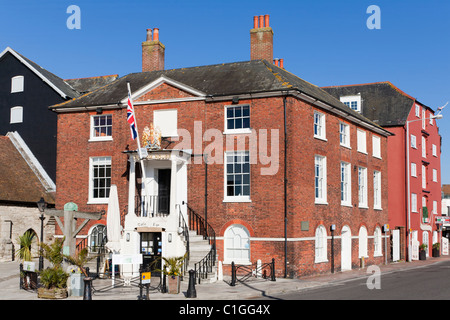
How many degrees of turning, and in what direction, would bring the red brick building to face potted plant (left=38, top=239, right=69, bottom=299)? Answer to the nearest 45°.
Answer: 0° — it already faces it

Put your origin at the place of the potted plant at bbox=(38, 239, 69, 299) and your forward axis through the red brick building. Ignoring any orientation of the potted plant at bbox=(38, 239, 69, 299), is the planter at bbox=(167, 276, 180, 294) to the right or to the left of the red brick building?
right

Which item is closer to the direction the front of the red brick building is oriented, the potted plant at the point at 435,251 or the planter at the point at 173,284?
the planter

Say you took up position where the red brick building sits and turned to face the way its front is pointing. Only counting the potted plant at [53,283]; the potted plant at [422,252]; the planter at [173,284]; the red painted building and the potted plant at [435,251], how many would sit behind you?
3

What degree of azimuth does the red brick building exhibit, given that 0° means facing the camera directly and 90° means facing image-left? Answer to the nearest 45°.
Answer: approximately 45°

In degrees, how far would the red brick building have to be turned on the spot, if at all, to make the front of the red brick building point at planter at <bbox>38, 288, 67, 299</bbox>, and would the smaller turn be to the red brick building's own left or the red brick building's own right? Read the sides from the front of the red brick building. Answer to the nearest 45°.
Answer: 0° — it already faces it

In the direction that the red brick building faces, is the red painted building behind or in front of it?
behind

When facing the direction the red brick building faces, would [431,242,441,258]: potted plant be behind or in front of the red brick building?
behind
